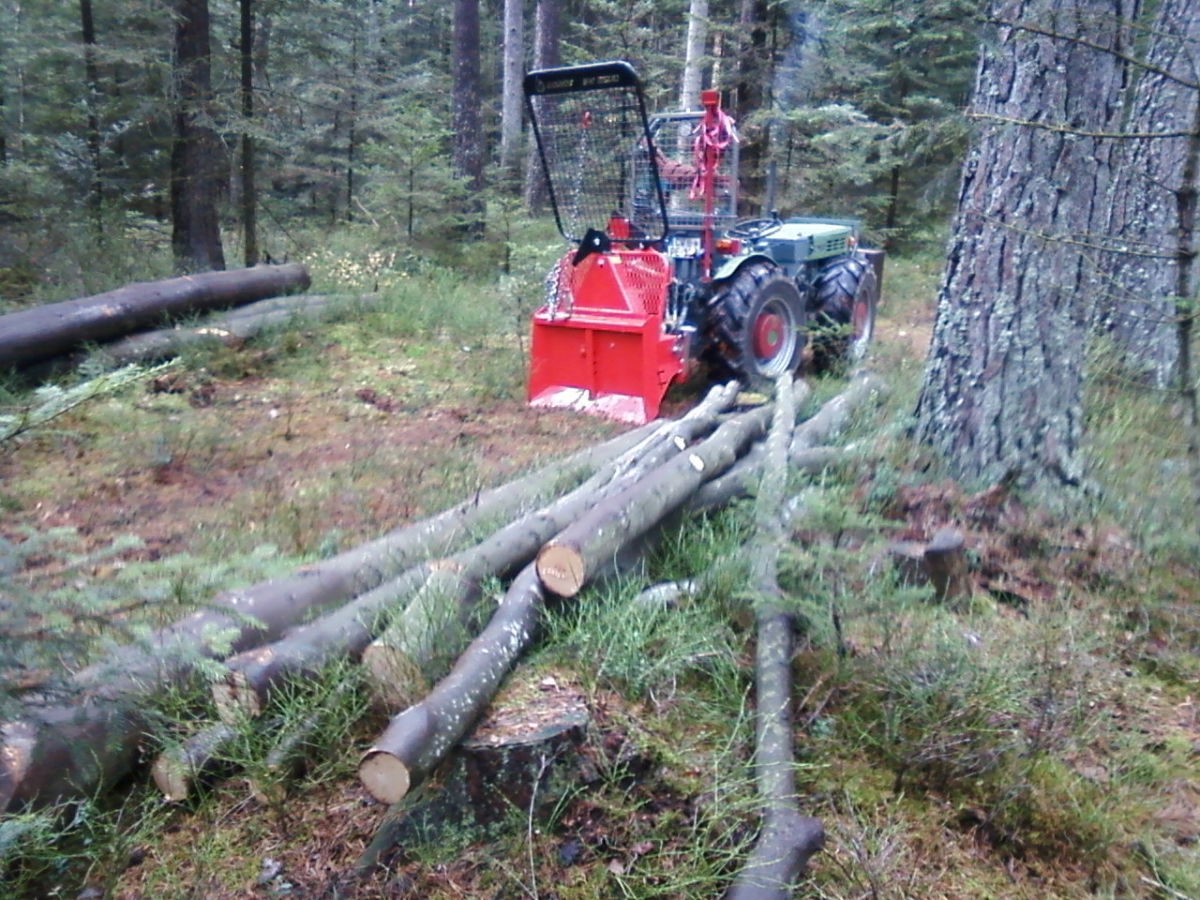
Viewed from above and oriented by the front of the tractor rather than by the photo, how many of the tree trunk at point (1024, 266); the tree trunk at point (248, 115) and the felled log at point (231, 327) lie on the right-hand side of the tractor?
1

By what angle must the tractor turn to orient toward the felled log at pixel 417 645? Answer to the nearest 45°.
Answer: approximately 135° to its right

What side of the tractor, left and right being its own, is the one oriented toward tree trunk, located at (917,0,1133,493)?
right

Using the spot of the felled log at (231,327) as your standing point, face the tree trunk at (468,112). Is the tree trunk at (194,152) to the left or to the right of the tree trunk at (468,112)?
left

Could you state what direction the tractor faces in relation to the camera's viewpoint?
facing away from the viewer and to the right of the viewer

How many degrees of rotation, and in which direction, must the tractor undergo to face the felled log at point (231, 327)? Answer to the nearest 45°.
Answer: approximately 135° to its left

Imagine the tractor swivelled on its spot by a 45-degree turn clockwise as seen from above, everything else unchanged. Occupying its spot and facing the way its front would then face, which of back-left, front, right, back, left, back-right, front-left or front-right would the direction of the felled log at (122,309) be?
back

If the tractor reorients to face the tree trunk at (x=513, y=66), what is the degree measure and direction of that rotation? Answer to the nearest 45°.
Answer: approximately 45° to its left

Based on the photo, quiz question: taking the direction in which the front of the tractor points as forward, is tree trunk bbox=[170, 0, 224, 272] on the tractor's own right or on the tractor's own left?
on the tractor's own left

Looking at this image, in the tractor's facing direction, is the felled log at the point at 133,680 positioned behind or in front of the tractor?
behind

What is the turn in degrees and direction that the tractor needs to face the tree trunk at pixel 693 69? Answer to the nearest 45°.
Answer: approximately 45° to its left

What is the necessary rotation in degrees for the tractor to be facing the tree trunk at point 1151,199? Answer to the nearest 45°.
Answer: approximately 45° to its right
